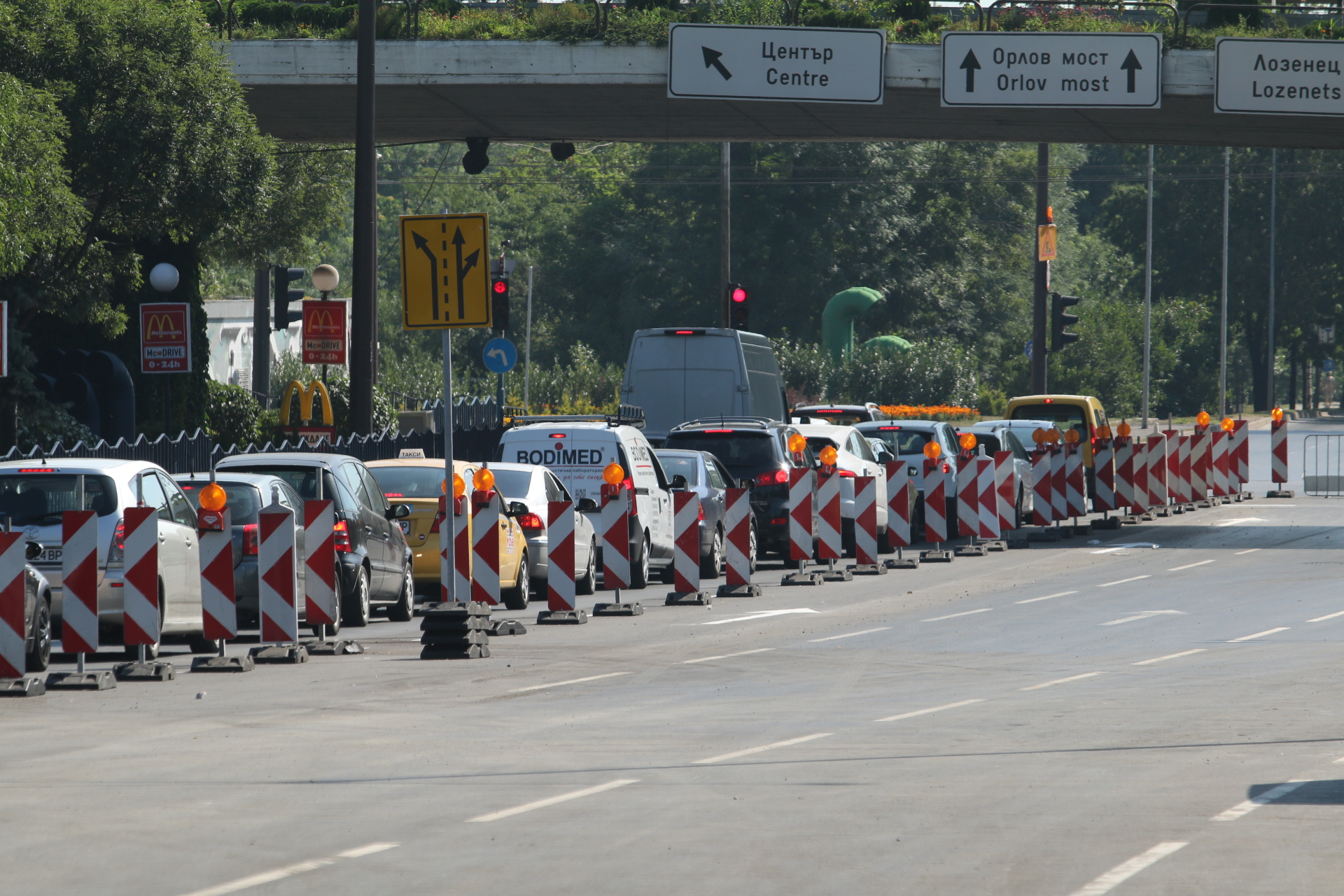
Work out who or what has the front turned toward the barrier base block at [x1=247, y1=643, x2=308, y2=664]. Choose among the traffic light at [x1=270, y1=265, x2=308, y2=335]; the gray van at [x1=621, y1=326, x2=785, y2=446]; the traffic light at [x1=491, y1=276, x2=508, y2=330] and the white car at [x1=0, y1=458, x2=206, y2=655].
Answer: the traffic light at [x1=491, y1=276, x2=508, y2=330]

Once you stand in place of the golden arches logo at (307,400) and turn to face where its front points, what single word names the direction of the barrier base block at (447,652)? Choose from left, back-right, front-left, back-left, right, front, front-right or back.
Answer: front

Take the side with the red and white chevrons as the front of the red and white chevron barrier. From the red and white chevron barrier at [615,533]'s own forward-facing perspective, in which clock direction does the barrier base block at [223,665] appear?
The barrier base block is roughly at 1 o'clock from the red and white chevron barrier.

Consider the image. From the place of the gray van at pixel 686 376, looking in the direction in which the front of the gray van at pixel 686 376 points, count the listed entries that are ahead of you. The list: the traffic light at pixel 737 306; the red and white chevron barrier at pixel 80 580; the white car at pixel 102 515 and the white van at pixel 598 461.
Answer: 1

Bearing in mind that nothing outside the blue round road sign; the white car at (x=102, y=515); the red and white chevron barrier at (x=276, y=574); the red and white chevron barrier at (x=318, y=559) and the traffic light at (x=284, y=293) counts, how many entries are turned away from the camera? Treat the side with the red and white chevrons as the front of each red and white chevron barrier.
1

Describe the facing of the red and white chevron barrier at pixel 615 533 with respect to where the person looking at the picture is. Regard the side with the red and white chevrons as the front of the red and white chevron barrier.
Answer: facing the viewer

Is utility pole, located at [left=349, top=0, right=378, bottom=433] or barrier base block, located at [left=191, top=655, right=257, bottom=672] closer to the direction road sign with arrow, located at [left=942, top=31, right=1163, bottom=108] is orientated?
the barrier base block

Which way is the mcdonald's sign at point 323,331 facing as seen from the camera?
toward the camera

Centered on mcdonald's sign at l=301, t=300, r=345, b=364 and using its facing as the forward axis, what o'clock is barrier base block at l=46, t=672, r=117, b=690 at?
The barrier base block is roughly at 12 o'clock from the mcdonald's sign.

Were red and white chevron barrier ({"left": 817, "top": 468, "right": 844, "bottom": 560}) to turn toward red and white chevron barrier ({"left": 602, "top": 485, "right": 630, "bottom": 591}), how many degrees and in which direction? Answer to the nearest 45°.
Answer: approximately 45° to its right

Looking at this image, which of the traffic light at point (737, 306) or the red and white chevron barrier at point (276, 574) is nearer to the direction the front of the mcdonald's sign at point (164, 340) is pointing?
the red and white chevron barrier

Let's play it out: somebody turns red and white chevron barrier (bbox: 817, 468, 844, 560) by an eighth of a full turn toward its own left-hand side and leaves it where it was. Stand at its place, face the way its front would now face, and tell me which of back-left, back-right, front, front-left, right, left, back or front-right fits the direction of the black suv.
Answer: back

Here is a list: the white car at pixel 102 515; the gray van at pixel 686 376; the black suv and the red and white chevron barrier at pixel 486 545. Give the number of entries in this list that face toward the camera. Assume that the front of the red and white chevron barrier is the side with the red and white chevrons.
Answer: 1

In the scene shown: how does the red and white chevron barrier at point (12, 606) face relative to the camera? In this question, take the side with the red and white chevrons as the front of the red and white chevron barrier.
toward the camera

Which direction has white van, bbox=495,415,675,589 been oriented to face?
away from the camera

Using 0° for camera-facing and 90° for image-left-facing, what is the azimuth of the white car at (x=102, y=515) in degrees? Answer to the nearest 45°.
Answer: approximately 180°
